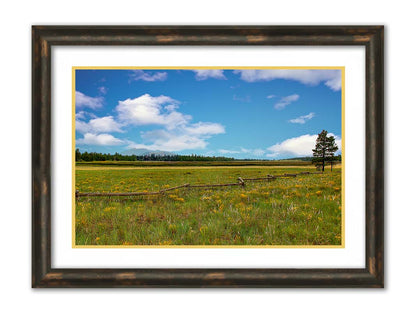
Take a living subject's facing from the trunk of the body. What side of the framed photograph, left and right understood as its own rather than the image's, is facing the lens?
front
